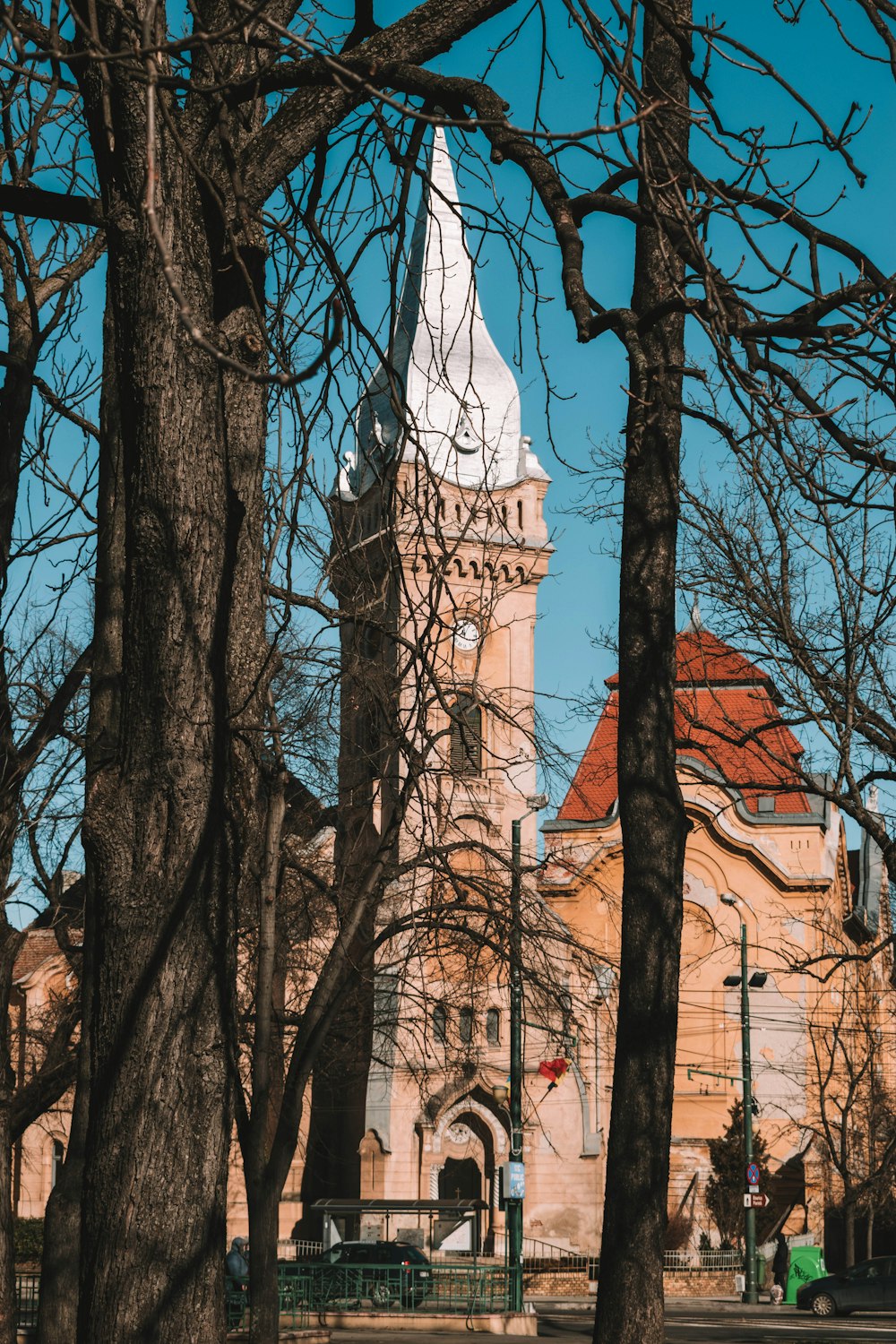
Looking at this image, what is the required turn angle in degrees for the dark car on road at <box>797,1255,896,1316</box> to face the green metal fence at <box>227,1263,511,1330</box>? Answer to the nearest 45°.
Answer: approximately 45° to its left

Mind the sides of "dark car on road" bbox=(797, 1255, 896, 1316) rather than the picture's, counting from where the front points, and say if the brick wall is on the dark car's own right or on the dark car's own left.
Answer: on the dark car's own right

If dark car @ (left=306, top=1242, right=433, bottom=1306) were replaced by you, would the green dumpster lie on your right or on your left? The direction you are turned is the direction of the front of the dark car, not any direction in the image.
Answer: on your right

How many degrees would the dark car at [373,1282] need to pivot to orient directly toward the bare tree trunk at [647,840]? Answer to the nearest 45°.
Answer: approximately 135° to its left

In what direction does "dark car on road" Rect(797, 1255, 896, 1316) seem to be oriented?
to the viewer's left

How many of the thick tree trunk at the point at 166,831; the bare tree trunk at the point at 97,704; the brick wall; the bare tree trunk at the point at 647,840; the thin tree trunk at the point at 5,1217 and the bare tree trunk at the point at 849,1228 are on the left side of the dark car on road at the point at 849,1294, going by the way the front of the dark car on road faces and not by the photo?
4

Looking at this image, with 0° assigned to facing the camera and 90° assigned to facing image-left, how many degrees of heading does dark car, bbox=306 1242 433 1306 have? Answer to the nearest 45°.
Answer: approximately 135°

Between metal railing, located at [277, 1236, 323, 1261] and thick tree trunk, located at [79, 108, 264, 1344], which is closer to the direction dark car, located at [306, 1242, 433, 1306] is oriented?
the metal railing
